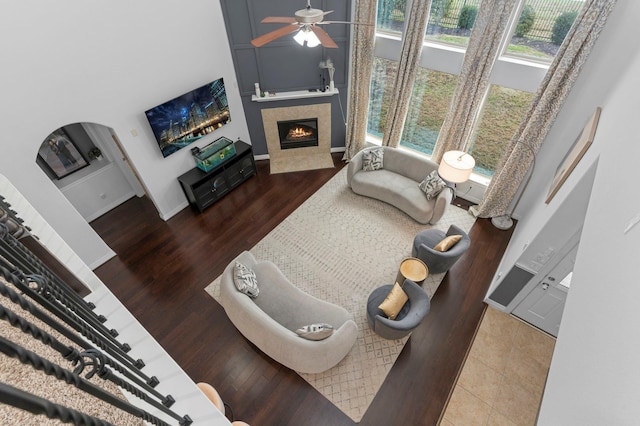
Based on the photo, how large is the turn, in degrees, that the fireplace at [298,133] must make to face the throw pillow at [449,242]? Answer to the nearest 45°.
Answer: approximately 45° to its left

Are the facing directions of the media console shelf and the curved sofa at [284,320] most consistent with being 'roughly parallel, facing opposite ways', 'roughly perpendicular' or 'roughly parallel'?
roughly perpendicular

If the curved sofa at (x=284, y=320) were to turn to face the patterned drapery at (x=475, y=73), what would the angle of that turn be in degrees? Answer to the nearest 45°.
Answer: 0° — it already faces it

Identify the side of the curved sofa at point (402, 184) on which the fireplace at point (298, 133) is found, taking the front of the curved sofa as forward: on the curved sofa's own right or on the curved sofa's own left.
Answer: on the curved sofa's own right

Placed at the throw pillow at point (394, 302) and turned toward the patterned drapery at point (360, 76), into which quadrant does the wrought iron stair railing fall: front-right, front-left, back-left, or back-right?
back-left

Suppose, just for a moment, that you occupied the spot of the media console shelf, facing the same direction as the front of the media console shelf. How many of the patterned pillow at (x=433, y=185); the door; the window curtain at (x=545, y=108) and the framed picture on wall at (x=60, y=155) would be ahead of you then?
3

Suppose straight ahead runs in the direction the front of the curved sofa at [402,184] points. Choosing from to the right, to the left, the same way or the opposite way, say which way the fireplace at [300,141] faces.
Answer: to the left

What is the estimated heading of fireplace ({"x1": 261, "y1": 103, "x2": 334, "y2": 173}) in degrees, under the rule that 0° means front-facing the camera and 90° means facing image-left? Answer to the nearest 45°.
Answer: approximately 0°

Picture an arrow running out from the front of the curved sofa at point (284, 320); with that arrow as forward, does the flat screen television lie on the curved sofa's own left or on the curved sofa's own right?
on the curved sofa's own left

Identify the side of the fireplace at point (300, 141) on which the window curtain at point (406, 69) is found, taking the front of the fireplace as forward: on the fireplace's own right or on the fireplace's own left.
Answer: on the fireplace's own left

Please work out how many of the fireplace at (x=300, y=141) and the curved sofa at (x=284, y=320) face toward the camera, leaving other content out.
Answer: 1

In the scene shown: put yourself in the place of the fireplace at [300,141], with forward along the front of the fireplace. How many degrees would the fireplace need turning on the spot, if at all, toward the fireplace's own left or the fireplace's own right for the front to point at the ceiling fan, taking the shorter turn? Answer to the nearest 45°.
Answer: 0° — it already faces it
